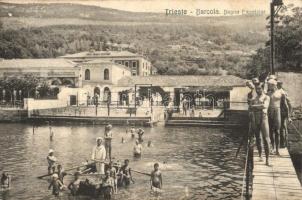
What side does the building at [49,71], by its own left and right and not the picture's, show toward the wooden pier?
front

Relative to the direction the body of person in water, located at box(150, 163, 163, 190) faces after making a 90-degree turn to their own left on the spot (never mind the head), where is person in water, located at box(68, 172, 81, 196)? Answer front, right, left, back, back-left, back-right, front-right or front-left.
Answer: back

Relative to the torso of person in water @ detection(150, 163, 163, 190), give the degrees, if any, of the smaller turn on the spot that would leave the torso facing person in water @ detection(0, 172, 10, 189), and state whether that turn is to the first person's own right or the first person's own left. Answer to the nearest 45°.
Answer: approximately 90° to the first person's own right

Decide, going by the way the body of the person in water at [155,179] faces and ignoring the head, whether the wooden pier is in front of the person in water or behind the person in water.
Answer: in front

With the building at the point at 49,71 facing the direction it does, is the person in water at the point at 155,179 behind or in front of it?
in front

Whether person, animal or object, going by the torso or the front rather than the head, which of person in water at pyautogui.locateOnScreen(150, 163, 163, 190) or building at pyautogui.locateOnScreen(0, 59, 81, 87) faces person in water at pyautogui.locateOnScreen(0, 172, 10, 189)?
the building

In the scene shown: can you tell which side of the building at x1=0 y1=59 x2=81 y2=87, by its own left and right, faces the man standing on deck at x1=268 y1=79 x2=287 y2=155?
front

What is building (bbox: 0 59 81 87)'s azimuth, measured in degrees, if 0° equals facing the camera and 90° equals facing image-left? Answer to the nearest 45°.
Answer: approximately 0°

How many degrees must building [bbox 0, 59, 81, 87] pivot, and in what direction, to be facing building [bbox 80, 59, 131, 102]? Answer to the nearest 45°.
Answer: approximately 90° to its left

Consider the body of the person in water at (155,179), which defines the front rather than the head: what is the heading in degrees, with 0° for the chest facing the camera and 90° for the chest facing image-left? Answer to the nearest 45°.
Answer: approximately 0°

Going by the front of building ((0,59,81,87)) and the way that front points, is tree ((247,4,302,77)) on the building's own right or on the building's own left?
on the building's own left

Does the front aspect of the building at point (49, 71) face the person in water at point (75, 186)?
yes

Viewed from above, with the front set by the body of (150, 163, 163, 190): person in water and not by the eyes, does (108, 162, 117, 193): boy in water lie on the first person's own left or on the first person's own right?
on the first person's own right

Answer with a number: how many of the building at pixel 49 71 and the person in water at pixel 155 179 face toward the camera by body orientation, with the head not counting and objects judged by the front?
2
